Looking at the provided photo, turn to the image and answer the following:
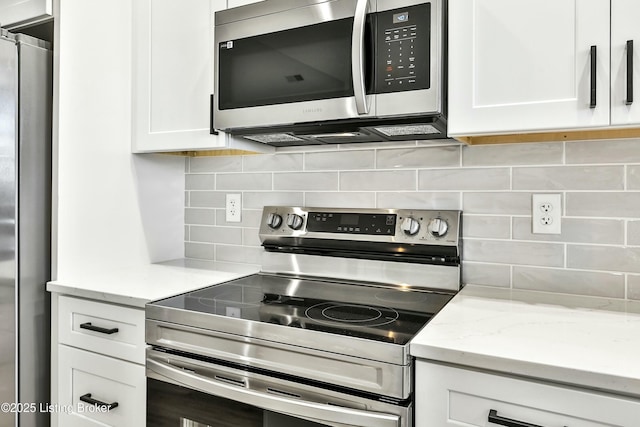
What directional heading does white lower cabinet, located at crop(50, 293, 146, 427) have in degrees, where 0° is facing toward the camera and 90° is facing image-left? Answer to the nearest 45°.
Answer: approximately 45°

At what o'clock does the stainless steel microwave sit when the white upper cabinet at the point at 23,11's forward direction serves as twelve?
The stainless steel microwave is roughly at 9 o'clock from the white upper cabinet.

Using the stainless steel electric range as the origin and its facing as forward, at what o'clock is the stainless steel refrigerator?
The stainless steel refrigerator is roughly at 2 o'clock from the stainless steel electric range.

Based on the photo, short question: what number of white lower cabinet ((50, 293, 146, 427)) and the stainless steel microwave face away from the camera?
0

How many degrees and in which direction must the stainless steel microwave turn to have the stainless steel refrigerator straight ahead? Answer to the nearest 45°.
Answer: approximately 45° to its right

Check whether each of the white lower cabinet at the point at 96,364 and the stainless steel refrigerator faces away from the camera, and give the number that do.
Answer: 0

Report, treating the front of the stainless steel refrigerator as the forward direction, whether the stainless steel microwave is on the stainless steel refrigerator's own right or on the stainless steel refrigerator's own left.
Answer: on the stainless steel refrigerator's own left

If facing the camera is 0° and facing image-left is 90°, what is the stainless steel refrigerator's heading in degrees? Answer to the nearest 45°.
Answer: approximately 45°
